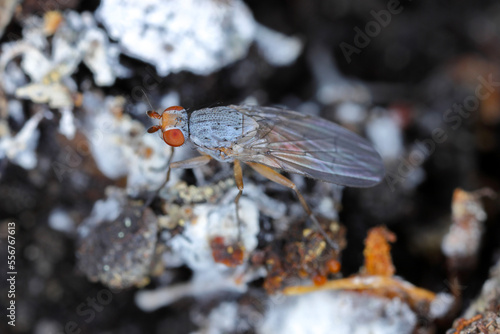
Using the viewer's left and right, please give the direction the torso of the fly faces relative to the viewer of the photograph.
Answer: facing to the left of the viewer
